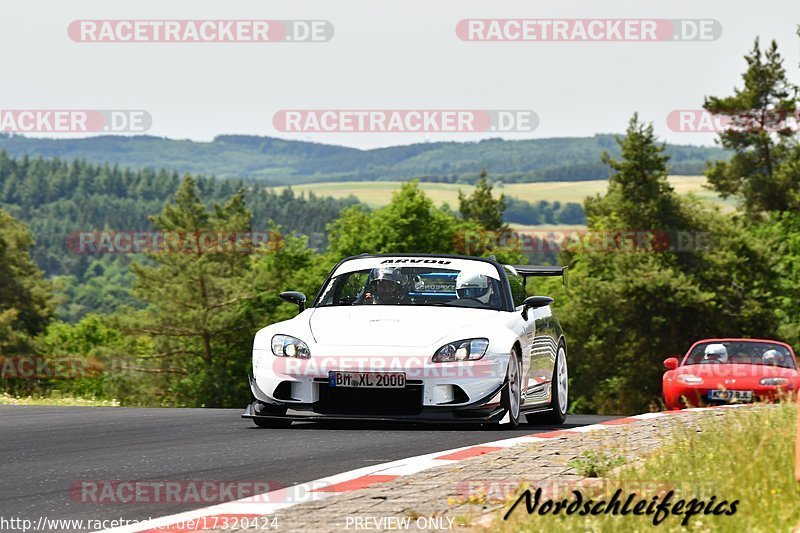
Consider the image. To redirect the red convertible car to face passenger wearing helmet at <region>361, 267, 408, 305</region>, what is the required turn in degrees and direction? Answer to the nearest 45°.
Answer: approximately 45° to its right

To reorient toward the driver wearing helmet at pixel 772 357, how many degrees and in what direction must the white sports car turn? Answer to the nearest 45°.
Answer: approximately 135° to its left

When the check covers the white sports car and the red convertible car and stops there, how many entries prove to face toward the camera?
2

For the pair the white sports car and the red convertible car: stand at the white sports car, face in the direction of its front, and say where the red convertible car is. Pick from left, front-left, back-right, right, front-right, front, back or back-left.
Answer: back-left
